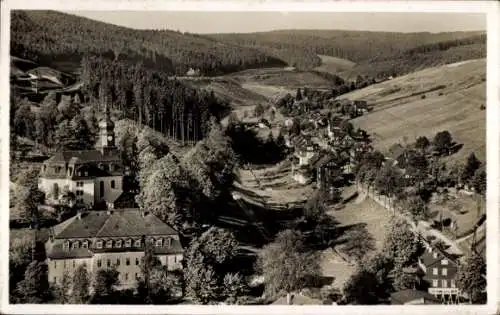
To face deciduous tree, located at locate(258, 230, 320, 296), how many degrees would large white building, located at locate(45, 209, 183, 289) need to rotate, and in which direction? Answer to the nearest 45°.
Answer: approximately 90° to its left

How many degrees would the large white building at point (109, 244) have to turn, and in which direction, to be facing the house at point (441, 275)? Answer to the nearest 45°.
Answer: approximately 90° to its left

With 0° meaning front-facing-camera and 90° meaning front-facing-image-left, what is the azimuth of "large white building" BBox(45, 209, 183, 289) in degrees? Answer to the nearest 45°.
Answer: approximately 0°

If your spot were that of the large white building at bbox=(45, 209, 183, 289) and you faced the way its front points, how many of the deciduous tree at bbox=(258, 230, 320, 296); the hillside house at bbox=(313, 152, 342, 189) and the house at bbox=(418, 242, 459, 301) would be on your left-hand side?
3

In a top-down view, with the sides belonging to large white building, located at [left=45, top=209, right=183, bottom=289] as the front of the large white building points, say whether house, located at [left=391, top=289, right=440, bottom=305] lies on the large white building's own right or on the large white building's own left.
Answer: on the large white building's own left

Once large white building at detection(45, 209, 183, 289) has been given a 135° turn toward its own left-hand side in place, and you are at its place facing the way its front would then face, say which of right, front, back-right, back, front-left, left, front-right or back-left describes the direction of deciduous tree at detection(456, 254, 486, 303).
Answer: front-right
